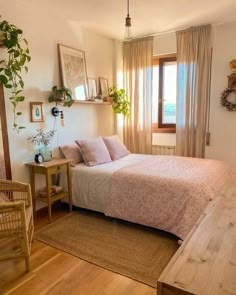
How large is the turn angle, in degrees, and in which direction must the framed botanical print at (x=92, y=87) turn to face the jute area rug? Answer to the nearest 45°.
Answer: approximately 45° to its right

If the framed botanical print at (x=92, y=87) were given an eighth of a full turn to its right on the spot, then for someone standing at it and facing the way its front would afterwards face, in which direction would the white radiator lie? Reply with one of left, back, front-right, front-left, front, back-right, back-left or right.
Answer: left

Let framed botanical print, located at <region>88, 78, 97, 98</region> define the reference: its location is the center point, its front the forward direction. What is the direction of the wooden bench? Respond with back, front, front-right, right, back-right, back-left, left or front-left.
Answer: front-right

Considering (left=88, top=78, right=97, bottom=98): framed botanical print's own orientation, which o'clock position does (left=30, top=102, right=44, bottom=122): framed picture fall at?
The framed picture is roughly at 3 o'clock from the framed botanical print.

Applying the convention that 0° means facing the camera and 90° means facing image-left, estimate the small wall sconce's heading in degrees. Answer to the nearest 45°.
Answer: approximately 315°

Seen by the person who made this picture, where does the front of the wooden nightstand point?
facing the viewer and to the right of the viewer

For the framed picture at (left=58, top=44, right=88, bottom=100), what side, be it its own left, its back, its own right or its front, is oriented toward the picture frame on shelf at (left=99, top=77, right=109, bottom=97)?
left

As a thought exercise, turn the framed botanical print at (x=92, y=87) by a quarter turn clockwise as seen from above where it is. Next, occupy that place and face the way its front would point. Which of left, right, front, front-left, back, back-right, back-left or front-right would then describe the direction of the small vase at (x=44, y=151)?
front

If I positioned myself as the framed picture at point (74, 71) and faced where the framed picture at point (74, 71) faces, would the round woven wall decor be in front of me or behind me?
in front
